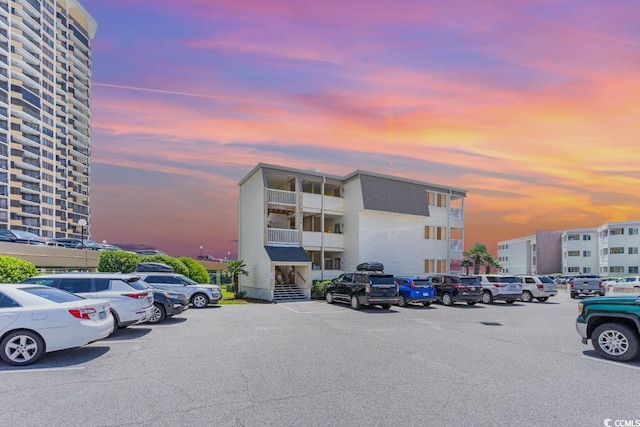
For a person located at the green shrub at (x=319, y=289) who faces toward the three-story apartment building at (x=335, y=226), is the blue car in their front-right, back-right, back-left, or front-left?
back-right

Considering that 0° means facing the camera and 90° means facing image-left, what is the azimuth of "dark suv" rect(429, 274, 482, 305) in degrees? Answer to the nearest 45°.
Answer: approximately 135°

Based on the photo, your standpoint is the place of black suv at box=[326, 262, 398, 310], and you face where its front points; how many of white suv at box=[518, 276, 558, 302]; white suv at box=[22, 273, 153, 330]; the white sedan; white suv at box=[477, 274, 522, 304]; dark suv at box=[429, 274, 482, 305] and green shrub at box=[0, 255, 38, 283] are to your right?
3

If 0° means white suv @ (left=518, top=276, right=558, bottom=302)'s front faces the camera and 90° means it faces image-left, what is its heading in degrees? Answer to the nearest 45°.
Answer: approximately 135°

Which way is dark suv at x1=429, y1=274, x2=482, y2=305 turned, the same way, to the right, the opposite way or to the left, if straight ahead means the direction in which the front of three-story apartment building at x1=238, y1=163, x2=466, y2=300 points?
the opposite way

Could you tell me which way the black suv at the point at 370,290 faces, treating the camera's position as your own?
facing away from the viewer and to the left of the viewer

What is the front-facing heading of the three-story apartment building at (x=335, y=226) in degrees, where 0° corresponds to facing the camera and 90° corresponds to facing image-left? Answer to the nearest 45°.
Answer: approximately 315°

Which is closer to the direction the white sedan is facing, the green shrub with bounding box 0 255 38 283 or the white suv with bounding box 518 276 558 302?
the green shrub

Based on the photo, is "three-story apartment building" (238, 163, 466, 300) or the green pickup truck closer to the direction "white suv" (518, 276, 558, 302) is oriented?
the three-story apartment building

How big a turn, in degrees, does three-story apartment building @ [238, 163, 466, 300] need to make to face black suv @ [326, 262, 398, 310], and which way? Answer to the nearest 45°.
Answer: approximately 45° to its right

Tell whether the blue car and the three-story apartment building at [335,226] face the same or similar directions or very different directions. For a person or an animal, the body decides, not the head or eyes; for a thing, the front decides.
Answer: very different directions
